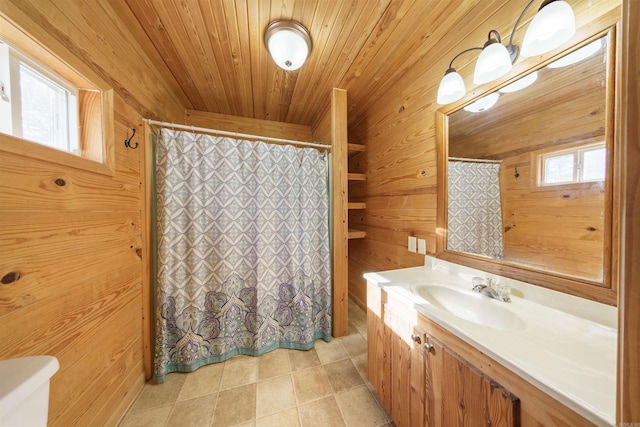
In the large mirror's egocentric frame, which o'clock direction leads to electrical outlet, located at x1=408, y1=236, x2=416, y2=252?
The electrical outlet is roughly at 2 o'clock from the large mirror.

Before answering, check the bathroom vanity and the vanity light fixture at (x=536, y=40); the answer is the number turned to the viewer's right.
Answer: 0

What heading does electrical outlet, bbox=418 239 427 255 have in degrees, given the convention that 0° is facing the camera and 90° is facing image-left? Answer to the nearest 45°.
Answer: approximately 45°

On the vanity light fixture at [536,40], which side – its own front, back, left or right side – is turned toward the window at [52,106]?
front

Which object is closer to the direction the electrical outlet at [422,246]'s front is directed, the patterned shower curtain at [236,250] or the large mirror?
the patterned shower curtain

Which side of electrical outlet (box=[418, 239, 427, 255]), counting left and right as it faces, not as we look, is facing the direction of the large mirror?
left

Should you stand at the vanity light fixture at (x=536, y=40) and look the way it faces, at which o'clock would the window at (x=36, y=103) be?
The window is roughly at 12 o'clock from the vanity light fixture.

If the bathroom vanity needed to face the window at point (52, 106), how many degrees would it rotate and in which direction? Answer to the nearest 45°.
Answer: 0° — it already faces it

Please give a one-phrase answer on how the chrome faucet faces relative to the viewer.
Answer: facing the viewer and to the left of the viewer
